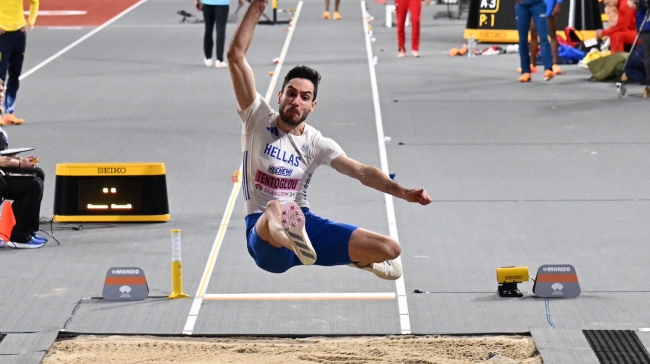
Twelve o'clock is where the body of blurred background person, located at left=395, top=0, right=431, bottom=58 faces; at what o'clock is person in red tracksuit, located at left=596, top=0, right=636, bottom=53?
The person in red tracksuit is roughly at 10 o'clock from the blurred background person.

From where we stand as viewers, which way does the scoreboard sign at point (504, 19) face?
facing the viewer

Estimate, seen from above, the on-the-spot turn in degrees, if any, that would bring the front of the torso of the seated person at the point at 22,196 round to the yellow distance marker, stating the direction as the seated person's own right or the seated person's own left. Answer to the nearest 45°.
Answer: approximately 45° to the seated person's own right

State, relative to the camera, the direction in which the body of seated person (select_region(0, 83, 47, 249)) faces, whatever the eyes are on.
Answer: to the viewer's right

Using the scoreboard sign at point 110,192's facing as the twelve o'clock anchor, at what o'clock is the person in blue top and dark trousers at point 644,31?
The person in blue top and dark trousers is roughly at 8 o'clock from the scoreboard sign.

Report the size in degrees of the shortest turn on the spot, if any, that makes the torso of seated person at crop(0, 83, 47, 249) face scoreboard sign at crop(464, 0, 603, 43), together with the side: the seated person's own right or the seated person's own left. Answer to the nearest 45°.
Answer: approximately 45° to the seated person's own left

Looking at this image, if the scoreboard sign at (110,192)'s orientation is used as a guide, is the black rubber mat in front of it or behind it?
in front

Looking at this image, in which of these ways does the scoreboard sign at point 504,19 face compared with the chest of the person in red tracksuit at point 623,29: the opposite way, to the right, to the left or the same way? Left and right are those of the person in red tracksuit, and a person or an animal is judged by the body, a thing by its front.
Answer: to the left

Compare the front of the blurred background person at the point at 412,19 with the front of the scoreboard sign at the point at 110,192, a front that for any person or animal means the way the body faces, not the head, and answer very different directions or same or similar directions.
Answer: same or similar directions

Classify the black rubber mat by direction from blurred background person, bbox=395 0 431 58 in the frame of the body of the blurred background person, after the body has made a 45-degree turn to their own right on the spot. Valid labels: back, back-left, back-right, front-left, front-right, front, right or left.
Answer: front-left

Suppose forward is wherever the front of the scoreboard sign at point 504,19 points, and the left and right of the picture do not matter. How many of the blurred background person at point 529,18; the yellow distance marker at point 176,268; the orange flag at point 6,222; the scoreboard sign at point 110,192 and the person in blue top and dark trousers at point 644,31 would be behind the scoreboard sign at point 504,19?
0

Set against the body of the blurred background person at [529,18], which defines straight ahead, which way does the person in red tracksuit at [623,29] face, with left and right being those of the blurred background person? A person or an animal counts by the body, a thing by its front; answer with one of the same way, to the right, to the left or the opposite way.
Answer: to the right

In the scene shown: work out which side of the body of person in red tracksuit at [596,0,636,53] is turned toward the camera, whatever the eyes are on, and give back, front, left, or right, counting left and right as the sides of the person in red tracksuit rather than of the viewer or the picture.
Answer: left

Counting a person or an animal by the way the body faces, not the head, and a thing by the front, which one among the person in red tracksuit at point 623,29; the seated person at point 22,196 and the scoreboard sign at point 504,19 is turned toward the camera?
the scoreboard sign

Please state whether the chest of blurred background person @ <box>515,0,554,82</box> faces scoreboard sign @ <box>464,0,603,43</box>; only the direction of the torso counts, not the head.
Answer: no
